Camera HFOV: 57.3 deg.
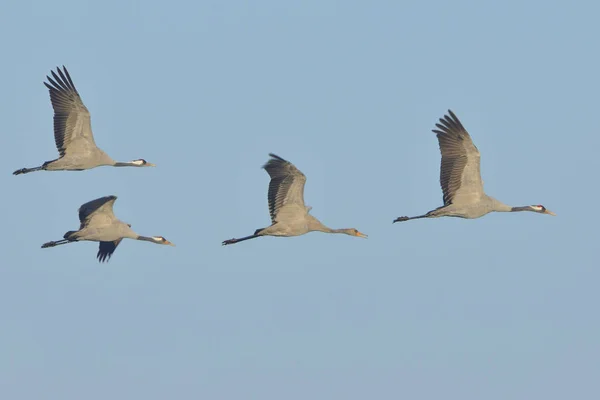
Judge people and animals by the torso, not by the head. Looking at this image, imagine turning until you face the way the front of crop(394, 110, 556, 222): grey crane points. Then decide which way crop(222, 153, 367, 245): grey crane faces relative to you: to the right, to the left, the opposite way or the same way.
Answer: the same way

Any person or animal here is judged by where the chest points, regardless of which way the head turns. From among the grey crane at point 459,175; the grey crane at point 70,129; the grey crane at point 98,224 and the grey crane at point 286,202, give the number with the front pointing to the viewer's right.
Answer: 4

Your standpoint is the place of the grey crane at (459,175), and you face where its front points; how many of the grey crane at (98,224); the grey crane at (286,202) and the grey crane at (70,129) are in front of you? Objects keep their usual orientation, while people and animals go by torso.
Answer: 0

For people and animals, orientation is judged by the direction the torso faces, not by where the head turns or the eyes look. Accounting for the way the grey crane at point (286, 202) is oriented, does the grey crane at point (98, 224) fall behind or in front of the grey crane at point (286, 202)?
behind

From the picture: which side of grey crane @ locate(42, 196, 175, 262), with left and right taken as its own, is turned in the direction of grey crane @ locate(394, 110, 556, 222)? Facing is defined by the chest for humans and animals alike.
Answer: front

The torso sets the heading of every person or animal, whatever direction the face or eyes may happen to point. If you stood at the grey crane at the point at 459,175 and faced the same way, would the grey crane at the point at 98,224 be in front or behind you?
behind

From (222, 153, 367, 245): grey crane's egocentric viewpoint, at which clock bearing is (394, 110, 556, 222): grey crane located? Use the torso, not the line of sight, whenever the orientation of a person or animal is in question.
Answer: (394, 110, 556, 222): grey crane is roughly at 12 o'clock from (222, 153, 367, 245): grey crane.

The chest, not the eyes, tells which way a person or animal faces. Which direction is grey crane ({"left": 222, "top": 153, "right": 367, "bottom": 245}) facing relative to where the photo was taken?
to the viewer's right

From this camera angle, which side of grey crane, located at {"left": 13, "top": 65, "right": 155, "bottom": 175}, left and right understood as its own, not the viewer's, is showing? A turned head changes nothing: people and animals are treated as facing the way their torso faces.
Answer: right

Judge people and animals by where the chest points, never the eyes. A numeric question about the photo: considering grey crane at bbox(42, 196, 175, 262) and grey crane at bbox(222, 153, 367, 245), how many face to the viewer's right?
2

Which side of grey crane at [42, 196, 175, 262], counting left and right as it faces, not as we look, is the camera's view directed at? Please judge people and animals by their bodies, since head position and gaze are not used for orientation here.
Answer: right

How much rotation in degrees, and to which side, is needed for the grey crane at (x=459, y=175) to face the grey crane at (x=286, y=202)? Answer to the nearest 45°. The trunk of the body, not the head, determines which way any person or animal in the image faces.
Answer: approximately 180°

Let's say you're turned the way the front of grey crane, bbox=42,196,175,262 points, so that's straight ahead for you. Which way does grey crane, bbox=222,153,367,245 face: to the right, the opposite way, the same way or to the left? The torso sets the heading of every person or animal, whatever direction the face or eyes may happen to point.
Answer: the same way

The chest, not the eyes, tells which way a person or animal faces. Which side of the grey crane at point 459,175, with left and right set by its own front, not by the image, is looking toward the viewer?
right

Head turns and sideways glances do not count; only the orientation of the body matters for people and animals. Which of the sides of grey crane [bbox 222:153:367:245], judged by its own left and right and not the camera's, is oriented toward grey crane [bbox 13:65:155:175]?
back

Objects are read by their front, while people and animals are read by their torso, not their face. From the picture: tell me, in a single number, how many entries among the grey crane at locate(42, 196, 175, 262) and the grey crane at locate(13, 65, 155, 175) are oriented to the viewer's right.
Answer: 2
